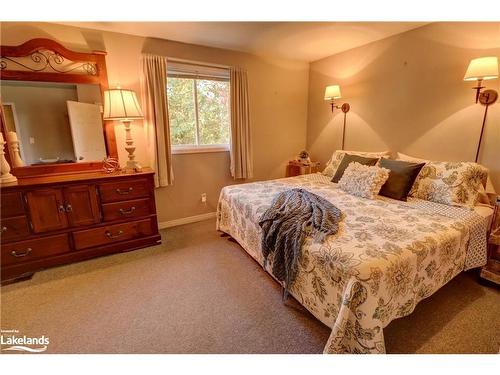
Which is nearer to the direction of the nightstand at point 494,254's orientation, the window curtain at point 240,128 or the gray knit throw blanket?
the gray knit throw blanket

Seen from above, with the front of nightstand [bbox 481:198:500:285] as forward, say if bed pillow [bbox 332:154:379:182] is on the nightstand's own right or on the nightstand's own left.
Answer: on the nightstand's own right

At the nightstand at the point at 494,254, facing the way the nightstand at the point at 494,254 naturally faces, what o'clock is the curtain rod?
The curtain rod is roughly at 1 o'clock from the nightstand.

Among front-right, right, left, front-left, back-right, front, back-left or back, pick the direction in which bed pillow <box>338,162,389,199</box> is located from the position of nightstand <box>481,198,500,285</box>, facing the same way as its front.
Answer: front-right

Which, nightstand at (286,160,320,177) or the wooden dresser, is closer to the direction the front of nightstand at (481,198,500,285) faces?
the wooden dresser

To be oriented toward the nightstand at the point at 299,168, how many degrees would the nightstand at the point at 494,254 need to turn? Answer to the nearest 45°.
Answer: approximately 45° to its right

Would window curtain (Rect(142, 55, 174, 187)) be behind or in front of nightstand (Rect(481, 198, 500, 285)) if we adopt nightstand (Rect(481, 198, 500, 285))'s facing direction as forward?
in front

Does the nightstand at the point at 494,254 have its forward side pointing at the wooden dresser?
yes

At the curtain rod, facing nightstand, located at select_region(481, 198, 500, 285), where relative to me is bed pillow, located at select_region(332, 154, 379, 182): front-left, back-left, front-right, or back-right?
front-left

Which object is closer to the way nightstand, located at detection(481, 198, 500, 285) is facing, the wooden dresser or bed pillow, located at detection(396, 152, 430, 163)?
the wooden dresser

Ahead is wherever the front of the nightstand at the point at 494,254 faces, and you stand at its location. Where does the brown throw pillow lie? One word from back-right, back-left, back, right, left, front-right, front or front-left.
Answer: front-right

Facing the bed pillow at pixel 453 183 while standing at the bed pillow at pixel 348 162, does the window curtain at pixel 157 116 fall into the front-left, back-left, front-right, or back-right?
back-right

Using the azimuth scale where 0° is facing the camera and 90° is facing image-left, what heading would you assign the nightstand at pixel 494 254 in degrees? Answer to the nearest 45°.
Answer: approximately 45°
